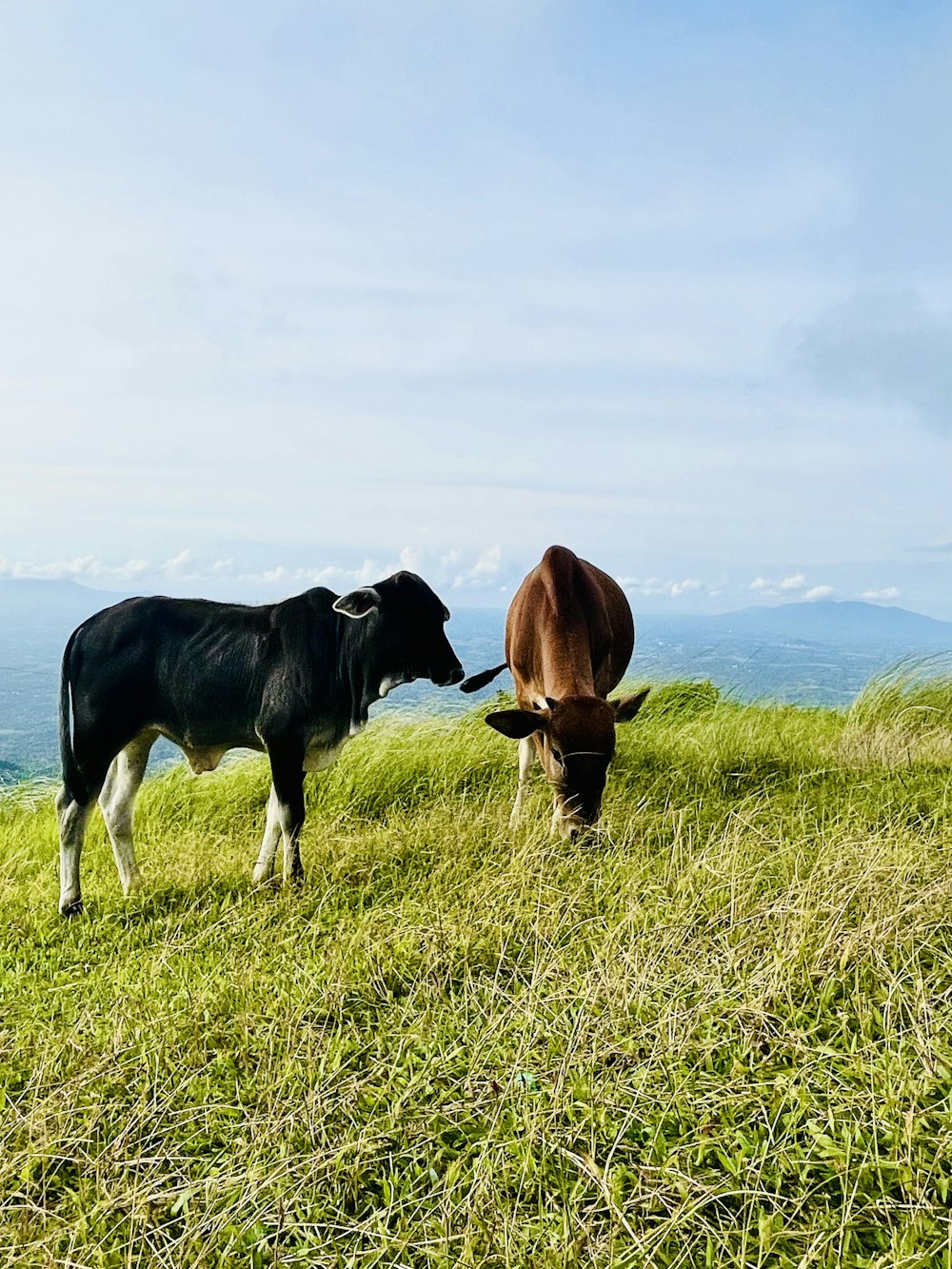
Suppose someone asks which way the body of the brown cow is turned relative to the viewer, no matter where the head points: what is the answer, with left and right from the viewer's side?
facing the viewer

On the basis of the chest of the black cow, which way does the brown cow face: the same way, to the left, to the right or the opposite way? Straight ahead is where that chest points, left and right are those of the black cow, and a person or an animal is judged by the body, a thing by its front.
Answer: to the right

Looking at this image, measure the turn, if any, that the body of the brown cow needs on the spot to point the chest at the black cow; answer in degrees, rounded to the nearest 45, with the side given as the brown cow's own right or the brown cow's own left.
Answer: approximately 45° to the brown cow's own right

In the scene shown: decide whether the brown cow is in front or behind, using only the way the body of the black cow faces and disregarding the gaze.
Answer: in front

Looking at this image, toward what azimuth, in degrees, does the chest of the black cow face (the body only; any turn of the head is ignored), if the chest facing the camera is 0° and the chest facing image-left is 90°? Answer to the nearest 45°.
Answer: approximately 270°

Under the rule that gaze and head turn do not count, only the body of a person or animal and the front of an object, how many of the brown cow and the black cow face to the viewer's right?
1
